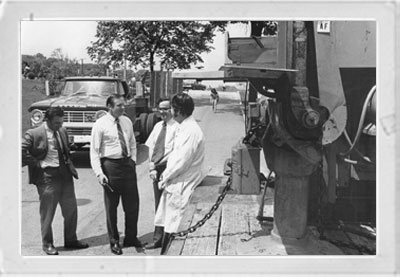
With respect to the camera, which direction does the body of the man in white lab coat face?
to the viewer's left
